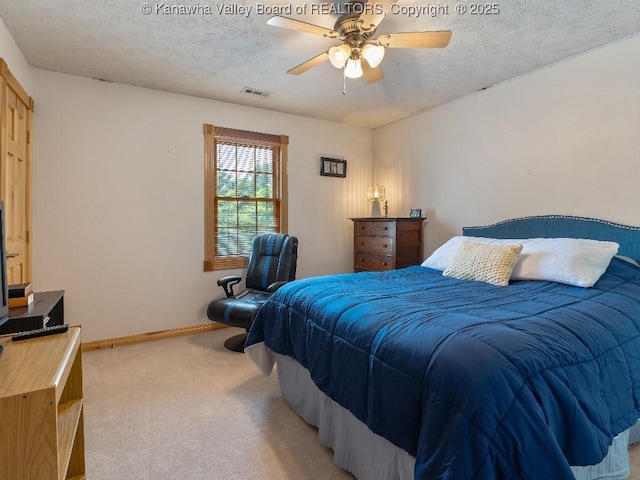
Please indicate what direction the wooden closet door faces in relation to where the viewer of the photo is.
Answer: facing to the right of the viewer

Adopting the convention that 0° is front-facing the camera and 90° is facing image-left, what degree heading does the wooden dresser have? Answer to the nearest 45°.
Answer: approximately 45°

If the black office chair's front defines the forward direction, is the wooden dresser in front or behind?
behind

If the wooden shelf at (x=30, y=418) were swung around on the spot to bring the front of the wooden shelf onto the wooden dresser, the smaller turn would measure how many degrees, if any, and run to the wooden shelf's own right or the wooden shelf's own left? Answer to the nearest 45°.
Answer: approximately 45° to the wooden shelf's own left

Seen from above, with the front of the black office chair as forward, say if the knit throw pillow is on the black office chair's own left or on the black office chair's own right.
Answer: on the black office chair's own left

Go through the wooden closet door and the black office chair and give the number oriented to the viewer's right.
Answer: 1

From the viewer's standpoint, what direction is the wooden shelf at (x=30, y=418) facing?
to the viewer's right

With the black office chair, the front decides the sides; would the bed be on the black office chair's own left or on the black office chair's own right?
on the black office chair's own left
